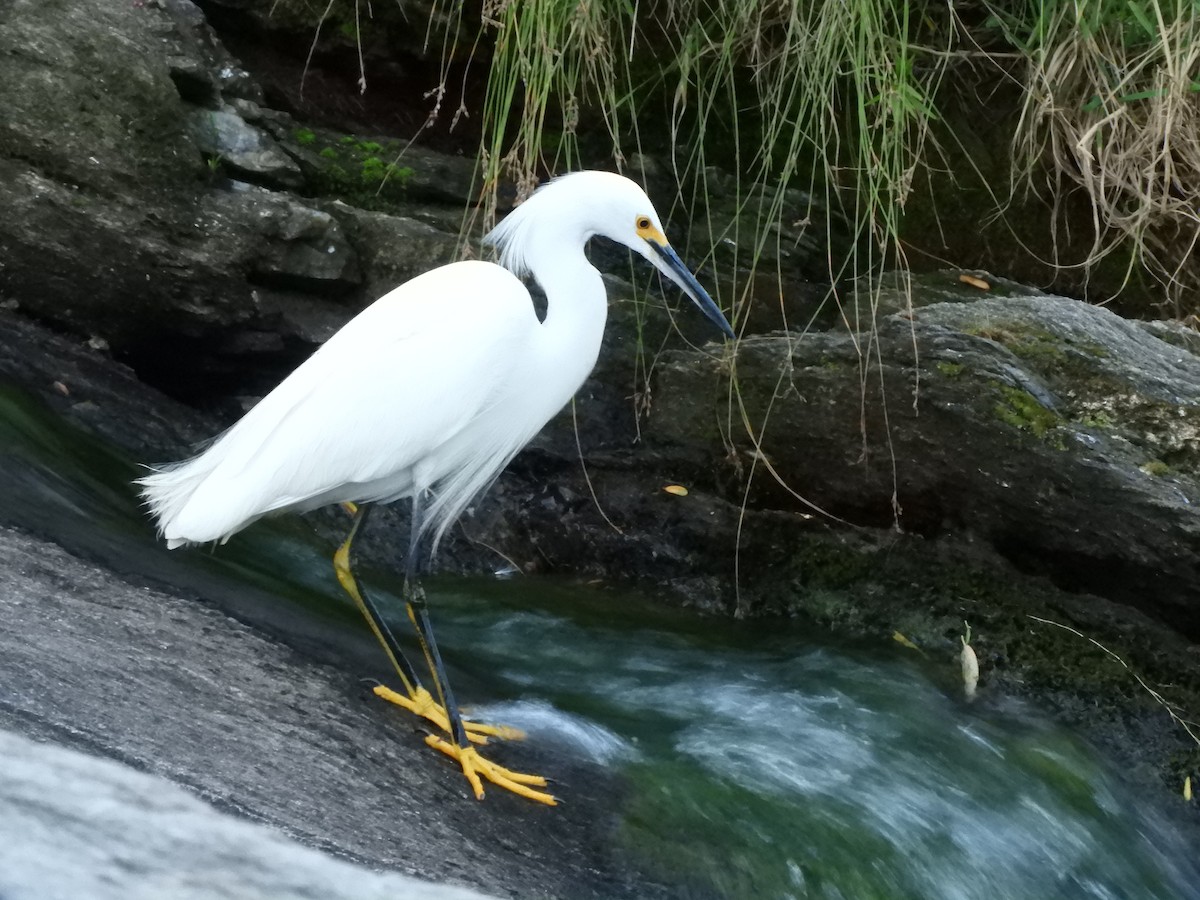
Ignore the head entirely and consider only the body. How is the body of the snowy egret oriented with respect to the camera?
to the viewer's right

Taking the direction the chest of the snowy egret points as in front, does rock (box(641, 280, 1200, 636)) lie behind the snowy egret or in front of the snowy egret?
in front

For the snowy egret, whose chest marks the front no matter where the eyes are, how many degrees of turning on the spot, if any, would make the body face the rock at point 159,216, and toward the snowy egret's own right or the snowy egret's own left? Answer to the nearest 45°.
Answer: approximately 135° to the snowy egret's own left

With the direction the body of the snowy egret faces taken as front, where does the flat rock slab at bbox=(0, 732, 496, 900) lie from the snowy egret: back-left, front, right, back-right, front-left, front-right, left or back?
right
